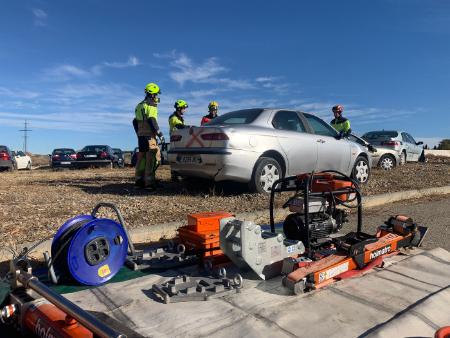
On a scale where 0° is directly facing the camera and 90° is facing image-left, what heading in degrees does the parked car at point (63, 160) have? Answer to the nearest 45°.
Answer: approximately 180°

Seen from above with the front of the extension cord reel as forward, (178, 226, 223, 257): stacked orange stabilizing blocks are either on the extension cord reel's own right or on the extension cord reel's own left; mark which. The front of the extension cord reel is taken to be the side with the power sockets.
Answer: on the extension cord reel's own left

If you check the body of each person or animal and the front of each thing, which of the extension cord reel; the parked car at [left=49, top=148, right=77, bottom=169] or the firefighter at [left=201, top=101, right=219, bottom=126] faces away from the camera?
the parked car

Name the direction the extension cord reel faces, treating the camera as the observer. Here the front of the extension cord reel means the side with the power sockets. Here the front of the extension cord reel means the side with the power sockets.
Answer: facing the viewer and to the right of the viewer

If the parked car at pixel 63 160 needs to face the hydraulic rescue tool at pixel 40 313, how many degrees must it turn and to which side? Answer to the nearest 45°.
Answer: approximately 180°

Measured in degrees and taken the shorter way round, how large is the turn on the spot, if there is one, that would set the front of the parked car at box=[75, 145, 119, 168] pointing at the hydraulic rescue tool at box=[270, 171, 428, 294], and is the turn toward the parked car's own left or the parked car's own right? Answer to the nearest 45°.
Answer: approximately 135° to the parked car's own right

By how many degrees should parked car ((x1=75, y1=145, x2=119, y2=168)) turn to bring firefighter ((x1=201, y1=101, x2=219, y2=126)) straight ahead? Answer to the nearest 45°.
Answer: approximately 135° to its right

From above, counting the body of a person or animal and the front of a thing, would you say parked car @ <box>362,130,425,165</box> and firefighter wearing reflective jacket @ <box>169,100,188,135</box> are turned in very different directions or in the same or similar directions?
same or similar directions

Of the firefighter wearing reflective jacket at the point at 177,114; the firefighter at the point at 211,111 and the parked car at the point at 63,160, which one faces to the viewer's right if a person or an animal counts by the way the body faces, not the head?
the firefighter wearing reflective jacket

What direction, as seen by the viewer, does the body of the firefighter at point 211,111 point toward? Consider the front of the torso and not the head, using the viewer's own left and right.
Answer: facing the viewer and to the left of the viewer

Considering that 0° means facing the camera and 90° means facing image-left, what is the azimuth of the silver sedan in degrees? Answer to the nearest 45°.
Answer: approximately 225°

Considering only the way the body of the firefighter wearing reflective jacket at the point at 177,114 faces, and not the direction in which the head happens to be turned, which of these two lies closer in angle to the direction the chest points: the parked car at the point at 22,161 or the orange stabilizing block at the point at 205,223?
the orange stabilizing block

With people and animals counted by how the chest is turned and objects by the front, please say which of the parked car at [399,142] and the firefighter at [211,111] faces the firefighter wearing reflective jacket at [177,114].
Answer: the firefighter

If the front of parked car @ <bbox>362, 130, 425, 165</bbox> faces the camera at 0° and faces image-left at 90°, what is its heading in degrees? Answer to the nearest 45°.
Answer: approximately 225°

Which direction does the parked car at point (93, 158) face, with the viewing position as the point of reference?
facing away from the viewer and to the right of the viewer

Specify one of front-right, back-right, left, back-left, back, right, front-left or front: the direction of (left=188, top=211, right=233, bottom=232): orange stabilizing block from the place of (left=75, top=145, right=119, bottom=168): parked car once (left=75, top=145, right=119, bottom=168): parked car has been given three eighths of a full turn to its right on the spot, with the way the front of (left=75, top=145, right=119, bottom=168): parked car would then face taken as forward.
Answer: front
